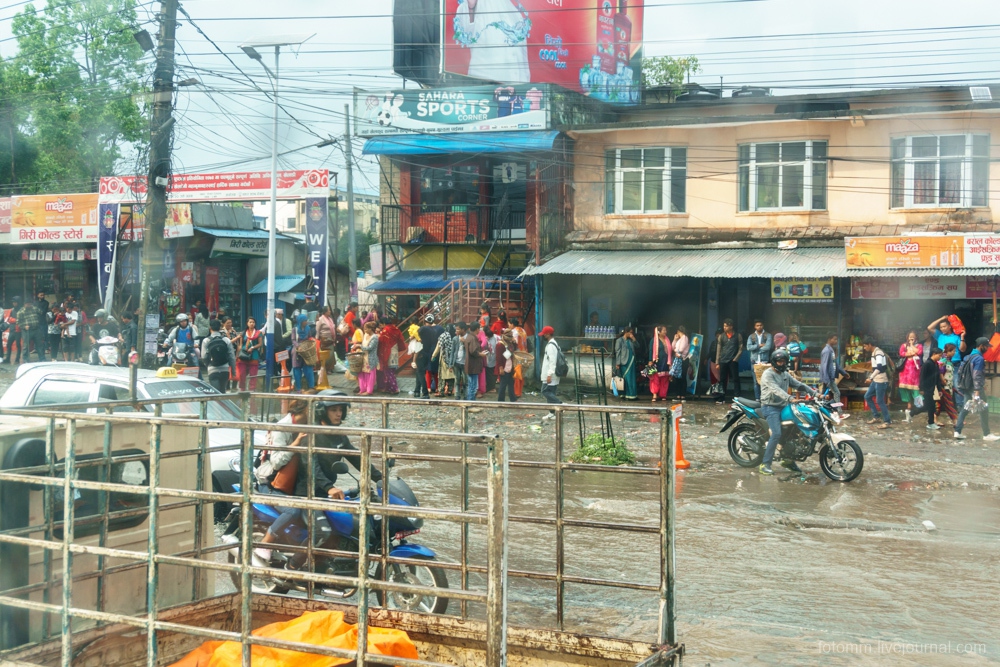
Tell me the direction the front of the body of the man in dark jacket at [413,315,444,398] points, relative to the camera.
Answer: away from the camera

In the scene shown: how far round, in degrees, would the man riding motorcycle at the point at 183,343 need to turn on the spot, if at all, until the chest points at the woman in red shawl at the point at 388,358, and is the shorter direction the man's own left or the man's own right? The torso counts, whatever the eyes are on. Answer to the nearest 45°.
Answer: approximately 90° to the man's own left

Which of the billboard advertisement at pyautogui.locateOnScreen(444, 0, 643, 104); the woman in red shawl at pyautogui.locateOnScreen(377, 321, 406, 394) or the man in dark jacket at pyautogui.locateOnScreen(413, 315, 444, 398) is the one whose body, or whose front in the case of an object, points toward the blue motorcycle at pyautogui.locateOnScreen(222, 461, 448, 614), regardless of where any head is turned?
the billboard advertisement

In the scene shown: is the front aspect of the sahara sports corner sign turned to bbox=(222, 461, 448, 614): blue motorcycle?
yes

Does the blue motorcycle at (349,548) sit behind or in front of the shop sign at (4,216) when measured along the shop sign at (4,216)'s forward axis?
in front

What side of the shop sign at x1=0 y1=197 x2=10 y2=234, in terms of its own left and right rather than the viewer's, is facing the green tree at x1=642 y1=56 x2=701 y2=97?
left

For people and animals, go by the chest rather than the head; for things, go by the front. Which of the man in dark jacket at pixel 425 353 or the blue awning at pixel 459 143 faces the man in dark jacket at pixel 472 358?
the blue awning

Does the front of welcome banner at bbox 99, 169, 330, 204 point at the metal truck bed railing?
yes

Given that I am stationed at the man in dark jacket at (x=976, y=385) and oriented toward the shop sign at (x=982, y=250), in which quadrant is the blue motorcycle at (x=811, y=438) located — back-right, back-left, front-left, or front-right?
back-left

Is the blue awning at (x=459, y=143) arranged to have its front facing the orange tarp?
yes

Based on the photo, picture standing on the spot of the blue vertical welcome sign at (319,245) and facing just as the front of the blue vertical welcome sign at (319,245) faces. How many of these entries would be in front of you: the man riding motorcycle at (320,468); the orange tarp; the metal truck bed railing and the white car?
4

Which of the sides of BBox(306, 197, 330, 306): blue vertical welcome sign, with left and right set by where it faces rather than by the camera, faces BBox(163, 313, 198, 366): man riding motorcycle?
right

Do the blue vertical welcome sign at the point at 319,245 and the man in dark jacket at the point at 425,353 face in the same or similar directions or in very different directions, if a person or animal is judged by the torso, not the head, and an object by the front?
very different directions

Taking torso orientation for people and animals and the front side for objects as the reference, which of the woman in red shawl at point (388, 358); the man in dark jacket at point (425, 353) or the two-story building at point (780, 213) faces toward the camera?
the two-story building

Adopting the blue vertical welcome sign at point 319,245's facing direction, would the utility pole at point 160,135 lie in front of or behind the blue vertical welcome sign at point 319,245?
in front

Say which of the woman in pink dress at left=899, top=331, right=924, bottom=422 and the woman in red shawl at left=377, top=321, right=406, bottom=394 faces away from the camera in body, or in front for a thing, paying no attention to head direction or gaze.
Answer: the woman in red shawl
